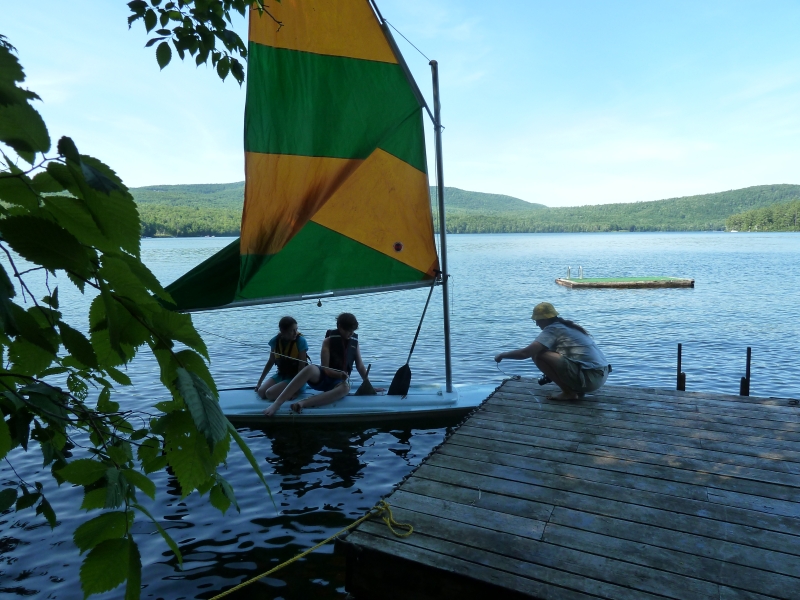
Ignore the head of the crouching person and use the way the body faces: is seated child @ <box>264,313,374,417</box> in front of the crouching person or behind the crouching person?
in front

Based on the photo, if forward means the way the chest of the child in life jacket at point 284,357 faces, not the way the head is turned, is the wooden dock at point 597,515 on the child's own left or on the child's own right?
on the child's own left

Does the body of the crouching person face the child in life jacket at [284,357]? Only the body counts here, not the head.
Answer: yes

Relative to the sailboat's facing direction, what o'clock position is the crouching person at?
The crouching person is roughly at 1 o'clock from the sailboat.

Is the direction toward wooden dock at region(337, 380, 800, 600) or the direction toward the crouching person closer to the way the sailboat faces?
the crouching person

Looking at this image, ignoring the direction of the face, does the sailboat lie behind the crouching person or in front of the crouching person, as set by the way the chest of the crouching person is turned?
in front

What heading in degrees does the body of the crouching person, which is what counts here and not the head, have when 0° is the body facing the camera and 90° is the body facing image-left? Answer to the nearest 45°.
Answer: approximately 90°

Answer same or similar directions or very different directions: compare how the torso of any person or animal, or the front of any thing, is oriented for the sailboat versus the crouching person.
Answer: very different directions

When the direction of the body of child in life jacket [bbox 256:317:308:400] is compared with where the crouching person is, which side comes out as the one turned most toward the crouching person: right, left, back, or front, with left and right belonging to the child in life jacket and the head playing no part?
left

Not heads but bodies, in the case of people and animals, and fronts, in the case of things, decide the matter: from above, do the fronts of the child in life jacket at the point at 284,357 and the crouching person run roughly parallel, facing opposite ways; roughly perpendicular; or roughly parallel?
roughly perpendicular

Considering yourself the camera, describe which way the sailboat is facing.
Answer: facing to the right of the viewer

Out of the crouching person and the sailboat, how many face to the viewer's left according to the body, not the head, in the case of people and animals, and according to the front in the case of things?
1

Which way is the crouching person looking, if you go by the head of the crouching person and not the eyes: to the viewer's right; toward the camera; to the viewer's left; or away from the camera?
to the viewer's left
